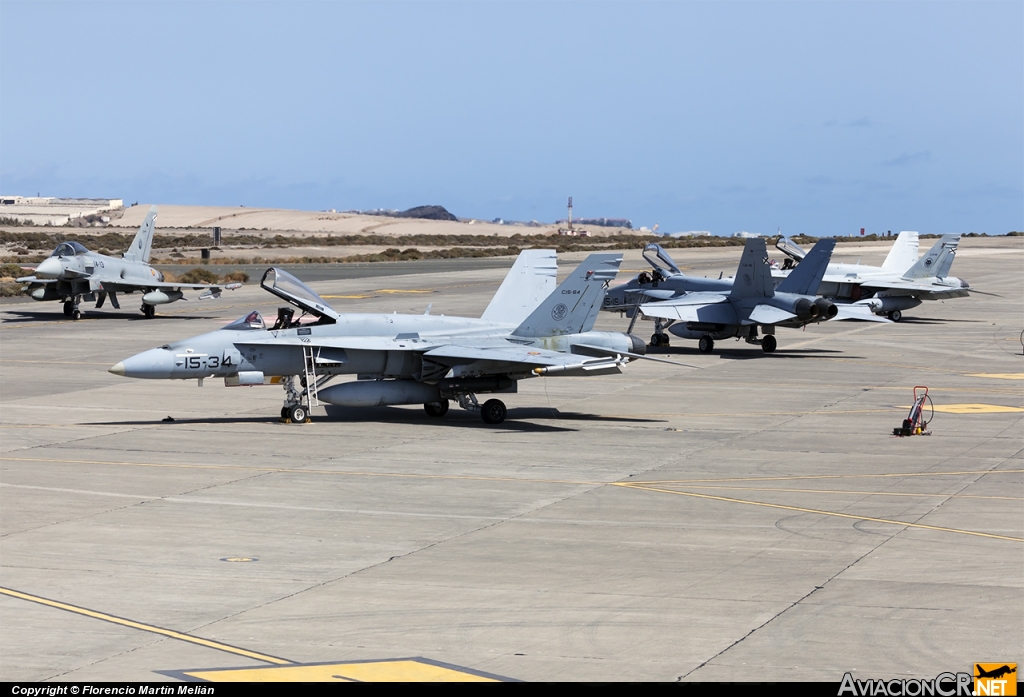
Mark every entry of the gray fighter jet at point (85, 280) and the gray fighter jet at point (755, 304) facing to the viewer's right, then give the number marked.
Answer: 0

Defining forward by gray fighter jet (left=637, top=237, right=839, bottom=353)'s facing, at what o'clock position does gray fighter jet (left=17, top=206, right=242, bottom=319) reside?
gray fighter jet (left=17, top=206, right=242, bottom=319) is roughly at 11 o'clock from gray fighter jet (left=637, top=237, right=839, bottom=353).

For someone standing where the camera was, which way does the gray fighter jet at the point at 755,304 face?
facing away from the viewer and to the left of the viewer

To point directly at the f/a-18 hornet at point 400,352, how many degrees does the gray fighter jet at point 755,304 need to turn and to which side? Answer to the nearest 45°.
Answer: approximately 90° to its left

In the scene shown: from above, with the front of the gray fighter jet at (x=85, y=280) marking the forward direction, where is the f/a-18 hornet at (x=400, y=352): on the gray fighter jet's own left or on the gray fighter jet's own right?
on the gray fighter jet's own left

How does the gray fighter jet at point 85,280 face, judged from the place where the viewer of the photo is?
facing the viewer and to the left of the viewer

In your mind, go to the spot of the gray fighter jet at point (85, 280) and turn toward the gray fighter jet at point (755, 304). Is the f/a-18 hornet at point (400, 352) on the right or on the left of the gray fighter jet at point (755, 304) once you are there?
right

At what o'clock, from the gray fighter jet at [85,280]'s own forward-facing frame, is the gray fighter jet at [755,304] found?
the gray fighter jet at [755,304] is roughly at 9 o'clock from the gray fighter jet at [85,280].

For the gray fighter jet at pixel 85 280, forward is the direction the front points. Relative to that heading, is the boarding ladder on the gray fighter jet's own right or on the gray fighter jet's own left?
on the gray fighter jet's own left

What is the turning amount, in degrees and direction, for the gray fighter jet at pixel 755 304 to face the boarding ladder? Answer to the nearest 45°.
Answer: approximately 90° to its left

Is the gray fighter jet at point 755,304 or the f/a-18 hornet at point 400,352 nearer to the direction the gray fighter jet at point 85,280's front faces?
the f/a-18 hornet
